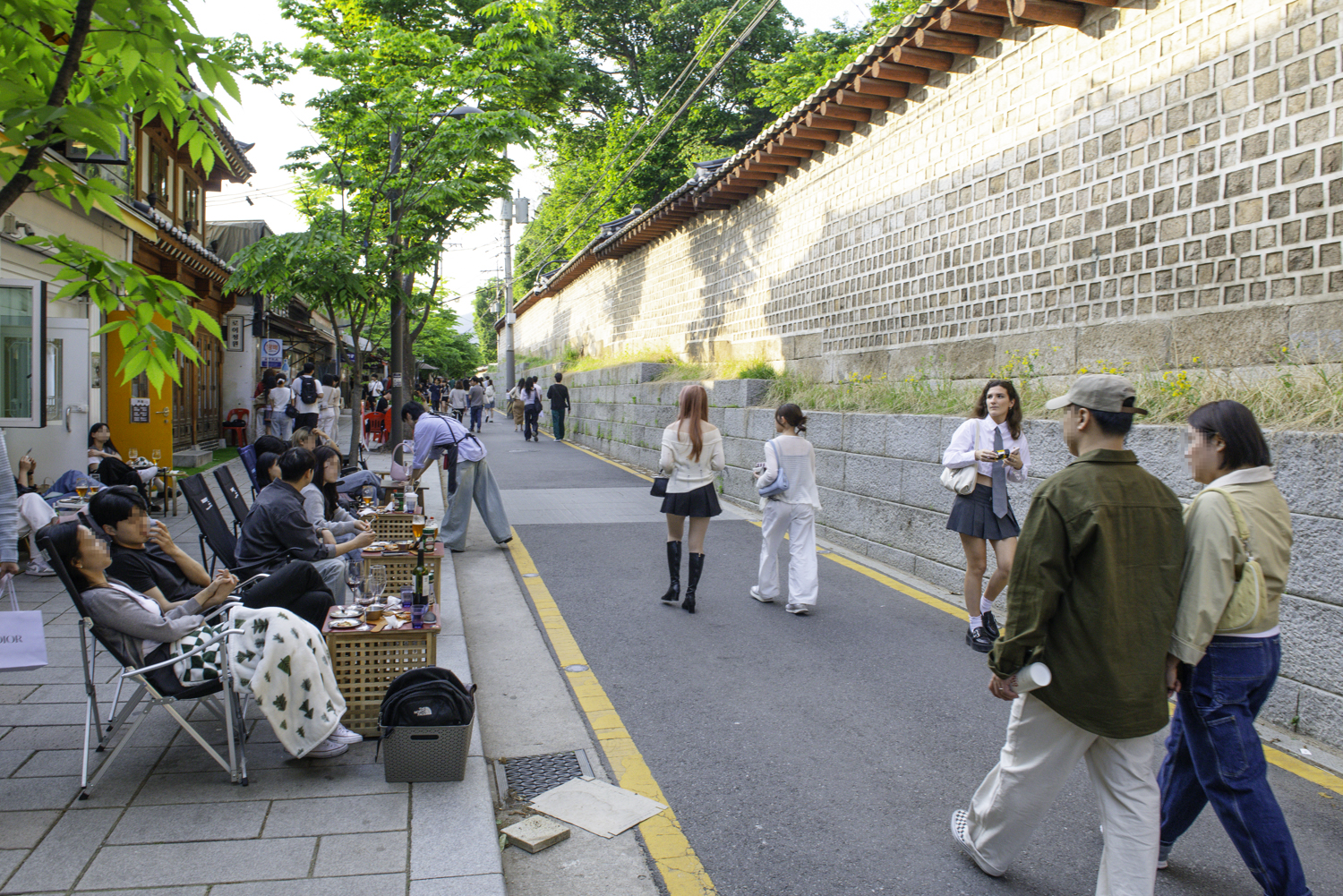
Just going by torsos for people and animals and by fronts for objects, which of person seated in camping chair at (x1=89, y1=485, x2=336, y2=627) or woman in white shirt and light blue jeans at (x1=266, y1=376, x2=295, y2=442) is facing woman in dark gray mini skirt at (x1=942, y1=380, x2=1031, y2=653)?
the person seated in camping chair

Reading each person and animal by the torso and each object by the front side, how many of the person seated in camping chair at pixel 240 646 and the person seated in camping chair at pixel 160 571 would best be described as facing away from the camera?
0

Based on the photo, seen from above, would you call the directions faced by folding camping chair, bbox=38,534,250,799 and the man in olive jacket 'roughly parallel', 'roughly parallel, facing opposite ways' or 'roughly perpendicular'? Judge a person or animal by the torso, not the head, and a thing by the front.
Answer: roughly perpendicular

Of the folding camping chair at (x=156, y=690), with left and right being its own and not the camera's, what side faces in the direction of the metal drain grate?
front

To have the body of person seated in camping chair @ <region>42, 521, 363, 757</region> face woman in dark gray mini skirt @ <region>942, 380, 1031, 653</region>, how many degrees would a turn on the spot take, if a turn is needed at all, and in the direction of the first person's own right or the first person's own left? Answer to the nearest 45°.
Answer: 0° — they already face them

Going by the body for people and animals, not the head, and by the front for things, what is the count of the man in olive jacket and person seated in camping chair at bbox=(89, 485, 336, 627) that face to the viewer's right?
1

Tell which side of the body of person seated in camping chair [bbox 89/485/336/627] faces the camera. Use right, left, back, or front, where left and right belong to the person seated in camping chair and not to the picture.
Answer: right

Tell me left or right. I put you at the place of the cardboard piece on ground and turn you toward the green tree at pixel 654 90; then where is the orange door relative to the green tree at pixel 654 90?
left

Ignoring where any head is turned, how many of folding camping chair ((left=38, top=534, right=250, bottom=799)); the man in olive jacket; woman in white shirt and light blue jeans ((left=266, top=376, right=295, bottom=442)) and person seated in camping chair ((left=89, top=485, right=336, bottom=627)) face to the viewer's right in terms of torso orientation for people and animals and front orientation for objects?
2

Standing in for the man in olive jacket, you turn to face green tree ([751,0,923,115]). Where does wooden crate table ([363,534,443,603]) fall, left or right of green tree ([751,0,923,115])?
left

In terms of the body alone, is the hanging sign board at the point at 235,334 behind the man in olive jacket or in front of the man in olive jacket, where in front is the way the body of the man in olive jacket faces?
in front

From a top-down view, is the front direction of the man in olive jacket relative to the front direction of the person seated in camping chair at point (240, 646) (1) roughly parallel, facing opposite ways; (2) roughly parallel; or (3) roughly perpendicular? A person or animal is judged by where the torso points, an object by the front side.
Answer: roughly perpendicular

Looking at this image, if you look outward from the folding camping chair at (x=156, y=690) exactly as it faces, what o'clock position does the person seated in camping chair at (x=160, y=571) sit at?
The person seated in camping chair is roughly at 9 o'clock from the folding camping chair.

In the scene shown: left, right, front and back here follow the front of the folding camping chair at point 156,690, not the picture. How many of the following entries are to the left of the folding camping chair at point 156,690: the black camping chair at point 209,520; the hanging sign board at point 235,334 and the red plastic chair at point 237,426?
3

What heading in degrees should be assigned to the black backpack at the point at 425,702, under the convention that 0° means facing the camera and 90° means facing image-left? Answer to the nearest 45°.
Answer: approximately 0°
